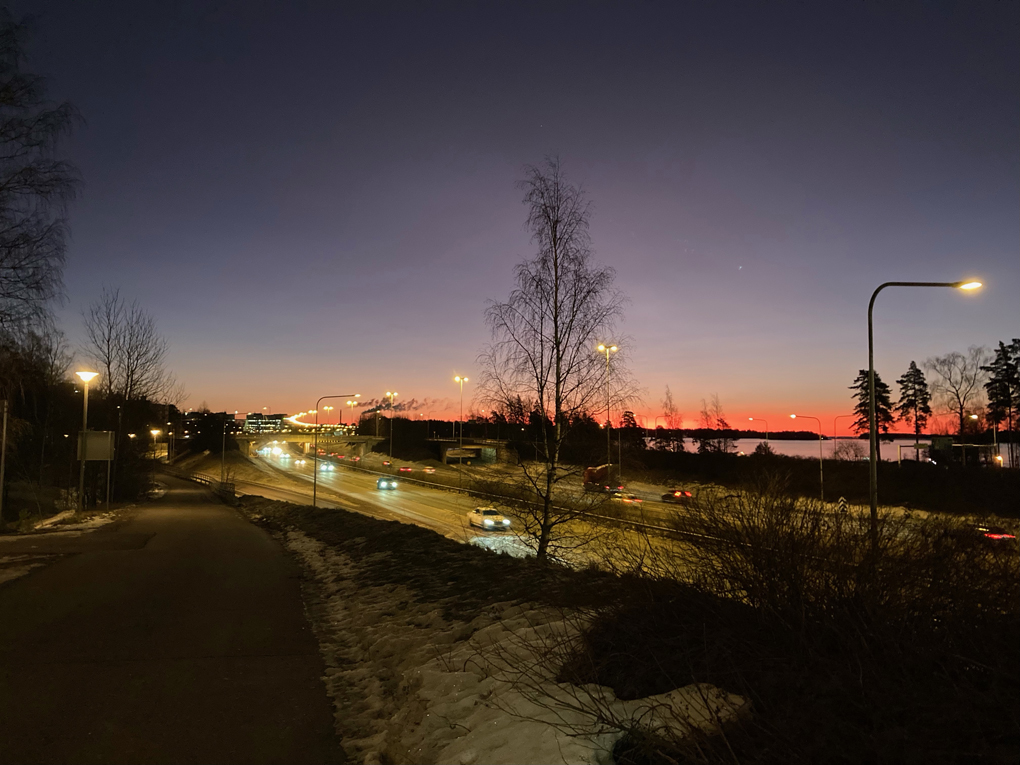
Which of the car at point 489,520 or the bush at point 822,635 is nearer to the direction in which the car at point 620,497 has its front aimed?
the car

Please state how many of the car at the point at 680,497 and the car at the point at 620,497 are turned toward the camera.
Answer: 0

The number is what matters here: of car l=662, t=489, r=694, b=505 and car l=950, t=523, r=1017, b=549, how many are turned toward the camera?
0

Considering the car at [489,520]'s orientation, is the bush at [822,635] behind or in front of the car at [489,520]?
in front
